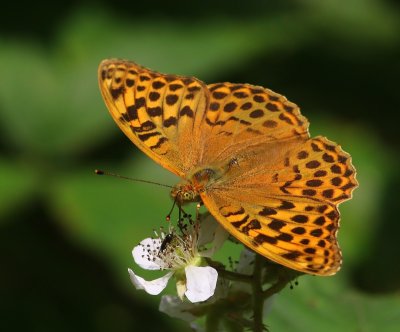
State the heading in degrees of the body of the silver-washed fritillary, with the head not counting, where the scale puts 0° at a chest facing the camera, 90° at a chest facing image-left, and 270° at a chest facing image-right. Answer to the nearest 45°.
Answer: approximately 45°
